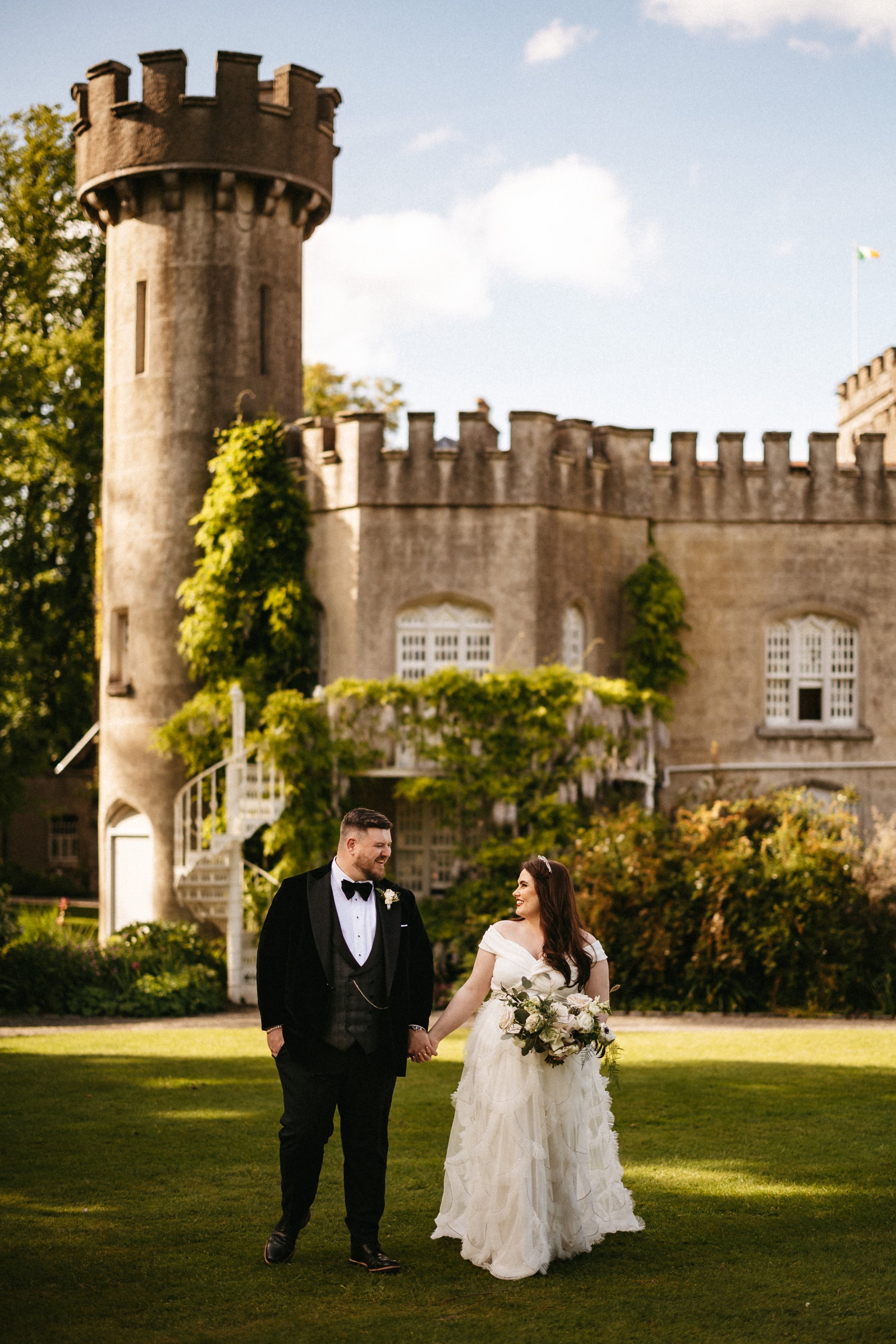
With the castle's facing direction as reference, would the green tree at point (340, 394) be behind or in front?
behind

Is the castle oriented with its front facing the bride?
yes

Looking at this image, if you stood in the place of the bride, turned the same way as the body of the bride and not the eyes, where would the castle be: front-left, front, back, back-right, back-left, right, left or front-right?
back

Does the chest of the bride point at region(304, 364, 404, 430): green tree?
no

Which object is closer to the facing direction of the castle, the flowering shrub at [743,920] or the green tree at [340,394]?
the flowering shrub

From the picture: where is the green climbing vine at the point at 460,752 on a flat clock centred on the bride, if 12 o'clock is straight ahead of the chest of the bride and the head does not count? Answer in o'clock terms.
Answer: The green climbing vine is roughly at 6 o'clock from the bride.

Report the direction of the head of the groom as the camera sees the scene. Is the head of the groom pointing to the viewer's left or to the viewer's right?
to the viewer's right

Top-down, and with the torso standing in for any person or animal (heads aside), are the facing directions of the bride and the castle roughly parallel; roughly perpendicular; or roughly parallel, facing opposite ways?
roughly parallel

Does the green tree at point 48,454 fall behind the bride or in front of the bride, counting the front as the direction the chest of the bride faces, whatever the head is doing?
behind

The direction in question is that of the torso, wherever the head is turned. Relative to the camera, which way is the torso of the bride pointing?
toward the camera

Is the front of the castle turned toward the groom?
yes

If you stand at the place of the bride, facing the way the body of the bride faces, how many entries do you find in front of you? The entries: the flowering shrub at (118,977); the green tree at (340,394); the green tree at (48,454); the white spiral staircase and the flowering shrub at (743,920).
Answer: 0

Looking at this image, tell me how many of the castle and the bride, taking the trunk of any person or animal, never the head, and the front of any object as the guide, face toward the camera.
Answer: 2
